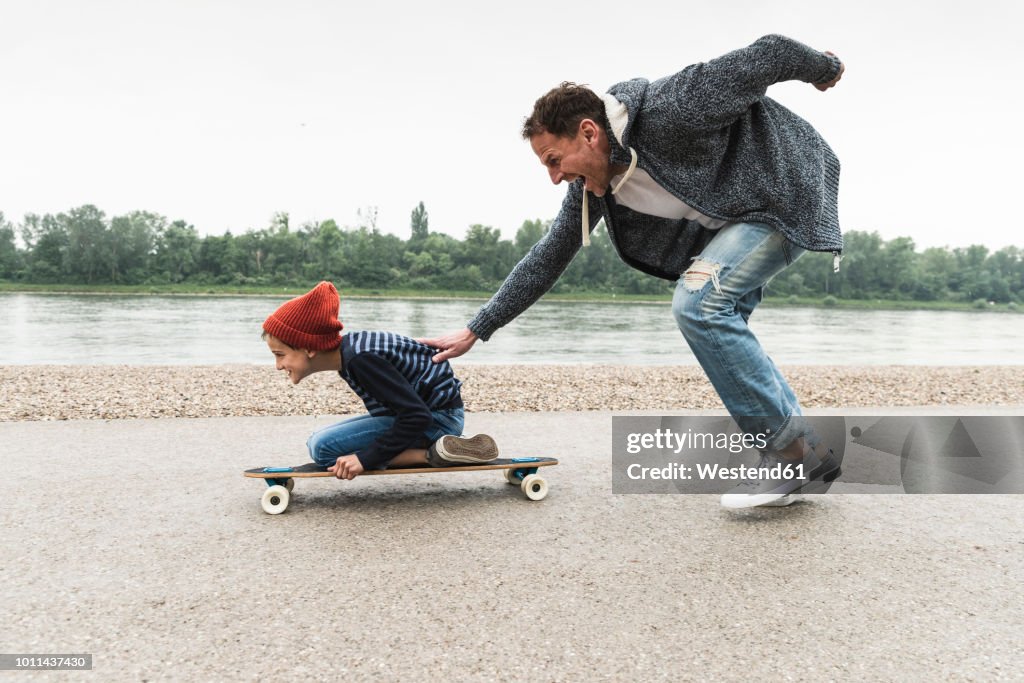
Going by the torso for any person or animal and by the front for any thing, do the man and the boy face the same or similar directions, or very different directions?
same or similar directions

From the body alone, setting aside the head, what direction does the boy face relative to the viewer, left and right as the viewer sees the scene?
facing to the left of the viewer

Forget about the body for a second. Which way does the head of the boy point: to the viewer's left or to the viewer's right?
to the viewer's left

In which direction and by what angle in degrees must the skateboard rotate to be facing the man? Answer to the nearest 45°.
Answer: approximately 180°

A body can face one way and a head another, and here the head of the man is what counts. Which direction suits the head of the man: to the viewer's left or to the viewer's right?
to the viewer's left

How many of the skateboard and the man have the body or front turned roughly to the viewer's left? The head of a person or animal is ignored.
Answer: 2

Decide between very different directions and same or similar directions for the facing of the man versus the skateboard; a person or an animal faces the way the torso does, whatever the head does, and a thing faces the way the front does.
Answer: same or similar directions

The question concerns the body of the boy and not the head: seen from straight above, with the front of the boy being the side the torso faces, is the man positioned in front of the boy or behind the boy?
behind

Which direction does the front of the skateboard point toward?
to the viewer's left

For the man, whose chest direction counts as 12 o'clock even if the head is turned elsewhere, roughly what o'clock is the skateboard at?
The skateboard is roughly at 12 o'clock from the man.

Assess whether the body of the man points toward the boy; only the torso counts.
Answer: yes

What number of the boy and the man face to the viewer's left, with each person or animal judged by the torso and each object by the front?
2

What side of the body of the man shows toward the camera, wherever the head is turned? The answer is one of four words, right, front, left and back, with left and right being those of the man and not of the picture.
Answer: left
